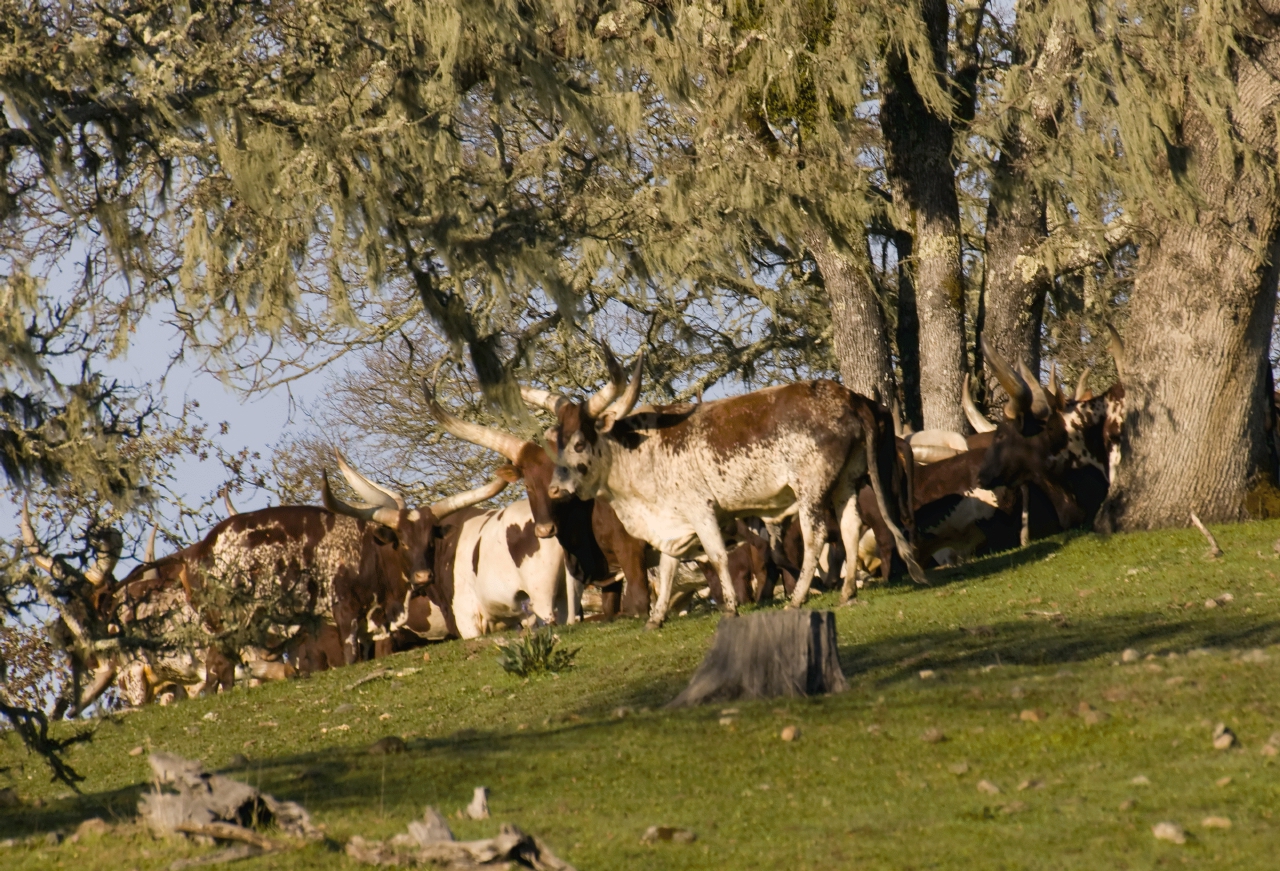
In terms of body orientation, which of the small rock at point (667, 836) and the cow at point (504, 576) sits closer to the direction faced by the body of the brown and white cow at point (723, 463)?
the cow

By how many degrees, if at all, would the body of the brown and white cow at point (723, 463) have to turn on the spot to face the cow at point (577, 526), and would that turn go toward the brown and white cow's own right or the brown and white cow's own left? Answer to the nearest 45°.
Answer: approximately 45° to the brown and white cow's own right

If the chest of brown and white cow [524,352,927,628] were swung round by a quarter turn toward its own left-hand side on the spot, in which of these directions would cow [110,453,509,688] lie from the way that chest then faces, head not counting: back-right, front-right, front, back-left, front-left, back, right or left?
back-right

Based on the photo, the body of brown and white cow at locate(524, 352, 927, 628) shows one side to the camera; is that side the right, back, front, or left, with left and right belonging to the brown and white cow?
left

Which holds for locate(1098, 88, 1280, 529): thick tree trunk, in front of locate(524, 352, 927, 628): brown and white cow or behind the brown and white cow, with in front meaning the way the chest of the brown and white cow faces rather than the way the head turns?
behind

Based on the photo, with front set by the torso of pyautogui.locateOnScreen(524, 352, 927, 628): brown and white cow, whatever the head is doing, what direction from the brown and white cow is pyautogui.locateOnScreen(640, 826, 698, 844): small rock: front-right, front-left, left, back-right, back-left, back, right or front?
left

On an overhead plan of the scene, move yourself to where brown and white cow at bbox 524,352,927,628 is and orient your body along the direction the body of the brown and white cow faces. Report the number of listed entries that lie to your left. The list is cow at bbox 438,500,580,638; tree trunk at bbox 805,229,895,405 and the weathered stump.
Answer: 1

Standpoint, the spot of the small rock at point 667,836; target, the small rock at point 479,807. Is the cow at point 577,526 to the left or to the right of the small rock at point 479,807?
right

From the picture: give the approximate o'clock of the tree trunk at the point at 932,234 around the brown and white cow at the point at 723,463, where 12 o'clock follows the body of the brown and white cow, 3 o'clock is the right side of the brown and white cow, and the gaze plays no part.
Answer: The tree trunk is roughly at 4 o'clock from the brown and white cow.

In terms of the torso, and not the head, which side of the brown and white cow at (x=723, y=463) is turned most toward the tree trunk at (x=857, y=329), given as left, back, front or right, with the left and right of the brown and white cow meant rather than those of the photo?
right

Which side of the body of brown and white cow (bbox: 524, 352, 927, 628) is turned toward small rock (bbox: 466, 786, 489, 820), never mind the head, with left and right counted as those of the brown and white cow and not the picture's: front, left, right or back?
left

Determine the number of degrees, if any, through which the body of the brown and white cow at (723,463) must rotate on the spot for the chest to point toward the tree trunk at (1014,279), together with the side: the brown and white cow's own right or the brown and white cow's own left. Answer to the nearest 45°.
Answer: approximately 135° to the brown and white cow's own right
